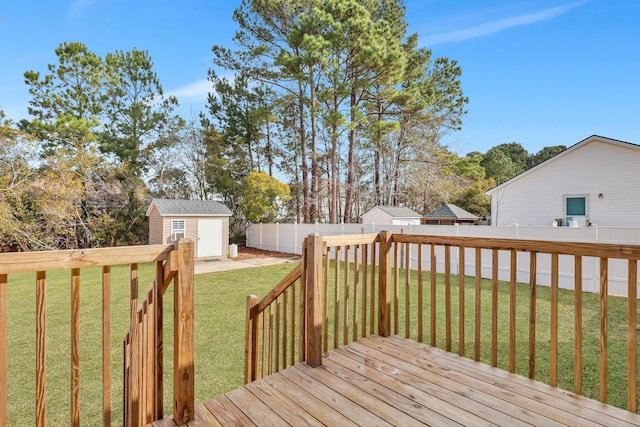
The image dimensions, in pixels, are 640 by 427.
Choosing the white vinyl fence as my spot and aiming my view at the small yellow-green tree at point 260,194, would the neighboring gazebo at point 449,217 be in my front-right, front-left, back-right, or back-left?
front-right

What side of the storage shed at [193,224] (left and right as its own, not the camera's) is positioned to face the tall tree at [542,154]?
left

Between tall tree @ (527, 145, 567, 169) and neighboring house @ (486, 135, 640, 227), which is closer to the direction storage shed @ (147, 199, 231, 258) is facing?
the neighboring house

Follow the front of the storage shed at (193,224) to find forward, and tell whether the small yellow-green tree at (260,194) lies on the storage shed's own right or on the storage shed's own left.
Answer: on the storage shed's own left

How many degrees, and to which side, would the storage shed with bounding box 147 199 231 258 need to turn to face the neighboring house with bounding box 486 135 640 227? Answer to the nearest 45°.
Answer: approximately 45° to its left

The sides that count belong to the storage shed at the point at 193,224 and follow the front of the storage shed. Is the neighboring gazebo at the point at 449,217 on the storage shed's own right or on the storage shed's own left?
on the storage shed's own left

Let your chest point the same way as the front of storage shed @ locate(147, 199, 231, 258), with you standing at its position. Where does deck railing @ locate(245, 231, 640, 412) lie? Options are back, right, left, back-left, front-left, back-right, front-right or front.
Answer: front

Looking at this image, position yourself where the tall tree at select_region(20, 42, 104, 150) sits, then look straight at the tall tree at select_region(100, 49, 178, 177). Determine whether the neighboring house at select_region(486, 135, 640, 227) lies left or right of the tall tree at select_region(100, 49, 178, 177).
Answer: right

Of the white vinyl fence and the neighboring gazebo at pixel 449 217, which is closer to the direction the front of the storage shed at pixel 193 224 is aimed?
the white vinyl fence

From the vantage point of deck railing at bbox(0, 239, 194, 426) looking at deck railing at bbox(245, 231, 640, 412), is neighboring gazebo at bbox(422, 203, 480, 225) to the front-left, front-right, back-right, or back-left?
front-left

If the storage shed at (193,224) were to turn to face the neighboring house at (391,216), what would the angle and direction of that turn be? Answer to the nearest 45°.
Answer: approximately 90° to its left

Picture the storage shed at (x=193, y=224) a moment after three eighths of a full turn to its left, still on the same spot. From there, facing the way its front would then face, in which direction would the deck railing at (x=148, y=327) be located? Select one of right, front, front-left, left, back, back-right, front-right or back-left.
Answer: back-right

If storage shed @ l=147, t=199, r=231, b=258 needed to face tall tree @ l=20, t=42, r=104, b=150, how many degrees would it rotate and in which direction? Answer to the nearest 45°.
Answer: approximately 135° to its right
